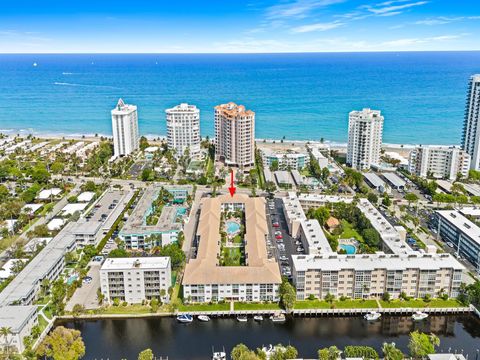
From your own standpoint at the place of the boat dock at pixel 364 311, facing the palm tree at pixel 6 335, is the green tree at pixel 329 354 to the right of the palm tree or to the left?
left

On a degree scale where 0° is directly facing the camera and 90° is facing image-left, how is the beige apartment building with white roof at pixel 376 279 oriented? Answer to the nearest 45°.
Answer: approximately 0°

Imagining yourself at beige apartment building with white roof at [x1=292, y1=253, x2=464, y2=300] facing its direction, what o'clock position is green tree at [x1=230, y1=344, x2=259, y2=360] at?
The green tree is roughly at 1 o'clock from the beige apartment building with white roof.

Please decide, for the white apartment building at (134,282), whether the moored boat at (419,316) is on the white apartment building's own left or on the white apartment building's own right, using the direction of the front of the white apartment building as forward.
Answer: on the white apartment building's own left

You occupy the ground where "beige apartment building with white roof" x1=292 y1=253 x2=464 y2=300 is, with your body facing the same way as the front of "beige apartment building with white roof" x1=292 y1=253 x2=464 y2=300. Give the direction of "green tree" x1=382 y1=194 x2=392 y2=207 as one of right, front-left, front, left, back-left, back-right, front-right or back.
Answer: back

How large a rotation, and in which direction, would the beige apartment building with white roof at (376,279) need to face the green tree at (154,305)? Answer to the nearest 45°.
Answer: approximately 45° to its right

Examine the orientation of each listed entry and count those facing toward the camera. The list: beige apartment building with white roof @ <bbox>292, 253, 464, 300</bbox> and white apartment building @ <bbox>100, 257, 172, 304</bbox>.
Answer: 2

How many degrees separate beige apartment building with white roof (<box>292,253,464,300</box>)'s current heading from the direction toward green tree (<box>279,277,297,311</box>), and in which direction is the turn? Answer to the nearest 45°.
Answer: approximately 45° to its right

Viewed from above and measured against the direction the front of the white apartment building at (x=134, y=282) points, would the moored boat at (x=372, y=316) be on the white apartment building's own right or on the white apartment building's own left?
on the white apartment building's own left

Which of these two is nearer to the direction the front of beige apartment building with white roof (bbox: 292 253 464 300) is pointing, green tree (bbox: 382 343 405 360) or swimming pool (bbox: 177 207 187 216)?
the green tree

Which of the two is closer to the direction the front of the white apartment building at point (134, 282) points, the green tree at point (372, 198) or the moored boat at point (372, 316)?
the moored boat

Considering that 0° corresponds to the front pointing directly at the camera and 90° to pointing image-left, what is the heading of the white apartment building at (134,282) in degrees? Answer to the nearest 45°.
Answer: approximately 0°

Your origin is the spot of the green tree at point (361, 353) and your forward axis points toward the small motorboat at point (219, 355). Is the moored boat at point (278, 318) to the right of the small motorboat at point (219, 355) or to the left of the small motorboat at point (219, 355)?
right
